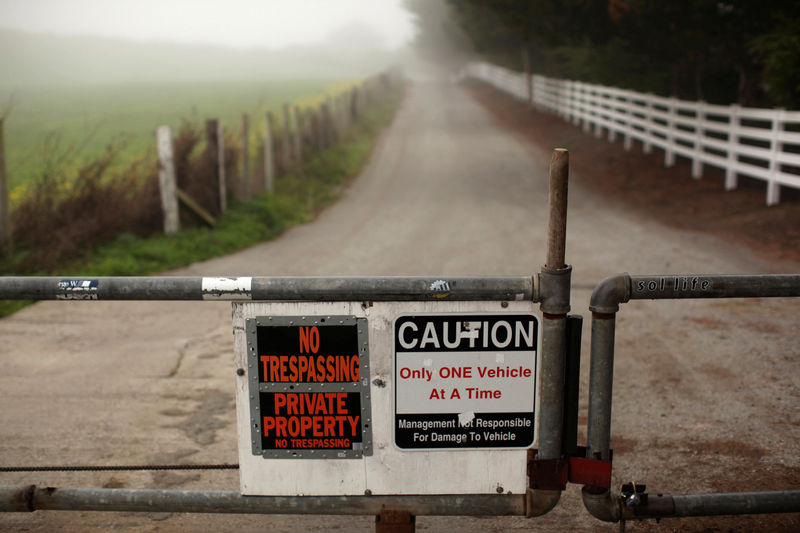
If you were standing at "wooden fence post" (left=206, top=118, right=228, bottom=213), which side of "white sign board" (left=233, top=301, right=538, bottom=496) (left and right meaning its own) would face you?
back

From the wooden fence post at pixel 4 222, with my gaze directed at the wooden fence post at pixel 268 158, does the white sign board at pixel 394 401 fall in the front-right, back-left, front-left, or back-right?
back-right

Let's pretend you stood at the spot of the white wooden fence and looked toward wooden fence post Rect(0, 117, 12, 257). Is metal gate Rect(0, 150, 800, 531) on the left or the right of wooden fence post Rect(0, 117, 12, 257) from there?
left

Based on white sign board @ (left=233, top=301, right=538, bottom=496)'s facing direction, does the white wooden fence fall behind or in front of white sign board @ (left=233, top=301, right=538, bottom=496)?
behind

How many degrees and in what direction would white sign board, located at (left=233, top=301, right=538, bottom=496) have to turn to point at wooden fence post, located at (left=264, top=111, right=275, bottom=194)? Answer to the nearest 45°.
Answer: approximately 180°

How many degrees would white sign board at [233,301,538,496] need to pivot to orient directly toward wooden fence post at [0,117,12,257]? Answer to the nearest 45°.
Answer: approximately 135° to its right

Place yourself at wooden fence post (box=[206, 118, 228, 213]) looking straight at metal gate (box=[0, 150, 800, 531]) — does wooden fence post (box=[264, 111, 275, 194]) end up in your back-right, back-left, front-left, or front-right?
back-left

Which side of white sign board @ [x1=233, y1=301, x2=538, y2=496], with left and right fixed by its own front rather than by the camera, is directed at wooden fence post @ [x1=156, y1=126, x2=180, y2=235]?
back

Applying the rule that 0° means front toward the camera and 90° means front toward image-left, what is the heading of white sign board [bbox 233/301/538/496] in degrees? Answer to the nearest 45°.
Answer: approximately 0°
